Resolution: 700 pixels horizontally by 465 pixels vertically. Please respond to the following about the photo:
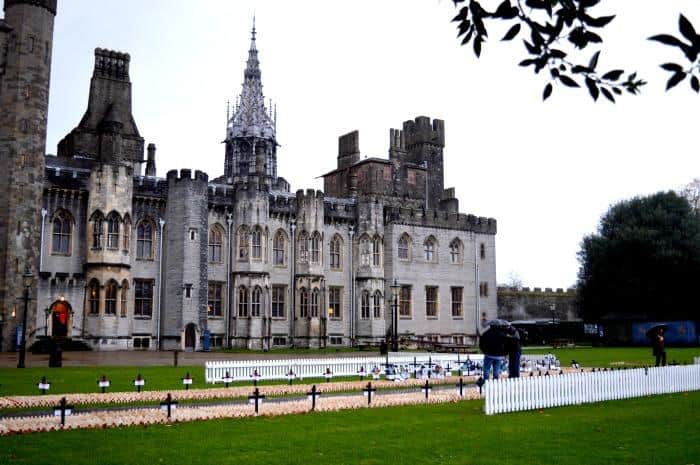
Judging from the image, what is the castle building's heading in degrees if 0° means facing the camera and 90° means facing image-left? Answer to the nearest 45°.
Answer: approximately 315°

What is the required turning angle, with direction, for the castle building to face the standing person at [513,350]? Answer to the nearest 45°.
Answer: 0° — it already faces them

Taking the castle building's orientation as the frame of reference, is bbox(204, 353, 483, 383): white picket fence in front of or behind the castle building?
in front

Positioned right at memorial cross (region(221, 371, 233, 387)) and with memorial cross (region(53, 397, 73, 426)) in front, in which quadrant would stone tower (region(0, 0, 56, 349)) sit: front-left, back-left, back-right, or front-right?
back-right

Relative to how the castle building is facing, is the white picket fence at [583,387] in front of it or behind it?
in front

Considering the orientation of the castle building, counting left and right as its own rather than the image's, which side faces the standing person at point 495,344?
front
